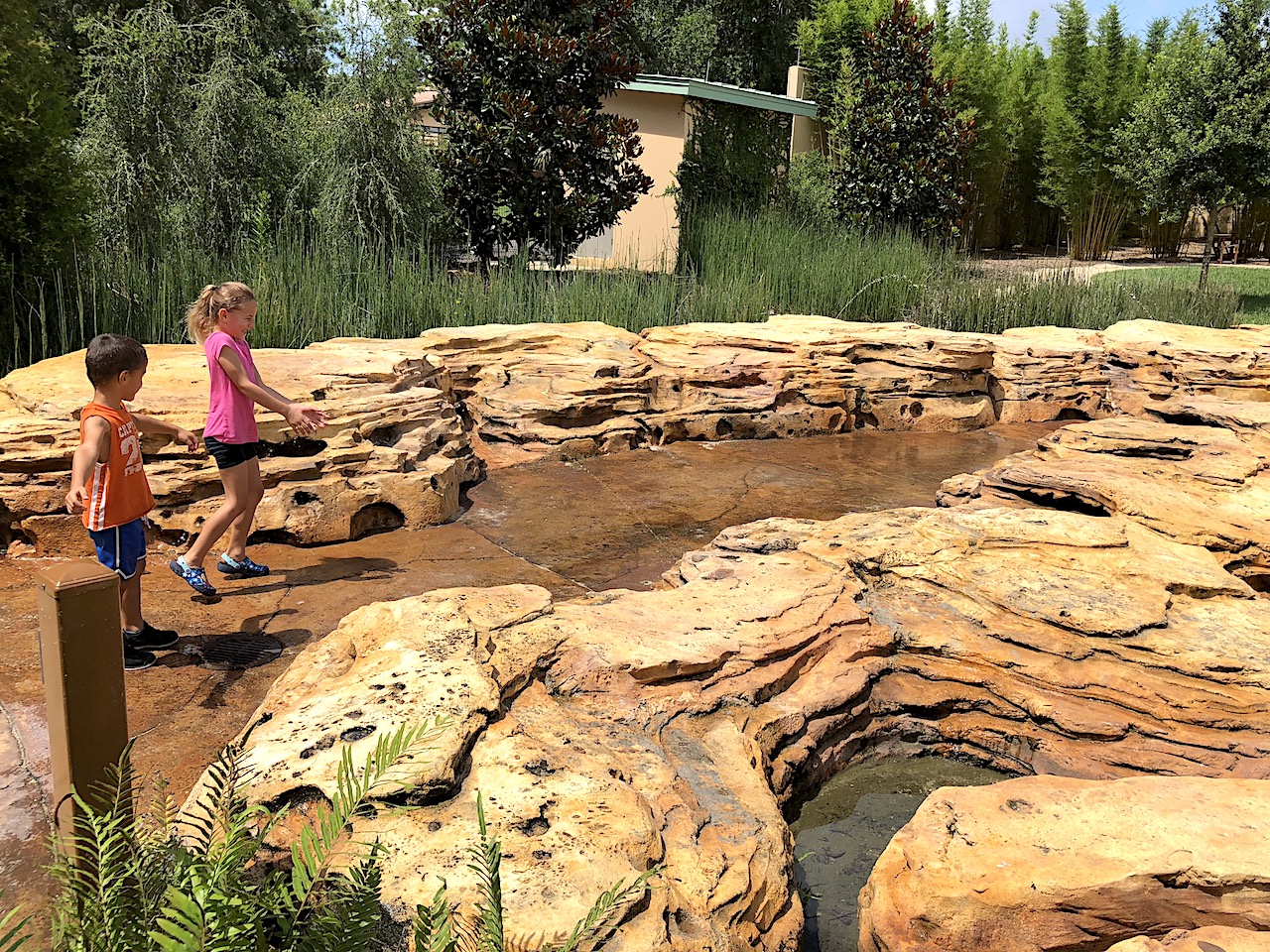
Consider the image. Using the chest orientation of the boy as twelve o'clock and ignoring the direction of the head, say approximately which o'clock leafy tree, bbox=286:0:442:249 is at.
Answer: The leafy tree is roughly at 8 o'clock from the boy.

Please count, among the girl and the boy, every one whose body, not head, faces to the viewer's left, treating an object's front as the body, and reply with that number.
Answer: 0

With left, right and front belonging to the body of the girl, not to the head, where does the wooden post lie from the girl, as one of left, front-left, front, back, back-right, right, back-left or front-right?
right

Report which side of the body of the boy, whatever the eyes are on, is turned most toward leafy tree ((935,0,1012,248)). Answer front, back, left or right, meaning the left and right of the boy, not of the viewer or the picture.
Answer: left

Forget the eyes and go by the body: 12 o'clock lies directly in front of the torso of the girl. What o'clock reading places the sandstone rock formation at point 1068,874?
The sandstone rock formation is roughly at 2 o'clock from the girl.

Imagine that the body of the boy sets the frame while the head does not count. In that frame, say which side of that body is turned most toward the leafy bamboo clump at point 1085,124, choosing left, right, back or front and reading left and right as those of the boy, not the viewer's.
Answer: left

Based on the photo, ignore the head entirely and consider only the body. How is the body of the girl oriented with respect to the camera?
to the viewer's right

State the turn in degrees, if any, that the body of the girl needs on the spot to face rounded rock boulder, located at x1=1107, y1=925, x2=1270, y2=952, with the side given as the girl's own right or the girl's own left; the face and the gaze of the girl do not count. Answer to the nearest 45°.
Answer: approximately 45° to the girl's own right

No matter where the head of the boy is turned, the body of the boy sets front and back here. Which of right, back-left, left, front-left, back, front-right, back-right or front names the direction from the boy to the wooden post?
front-right

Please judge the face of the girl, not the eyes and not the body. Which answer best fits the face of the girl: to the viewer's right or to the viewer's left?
to the viewer's right

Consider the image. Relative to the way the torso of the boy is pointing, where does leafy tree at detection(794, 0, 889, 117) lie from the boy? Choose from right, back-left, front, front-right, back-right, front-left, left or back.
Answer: left
